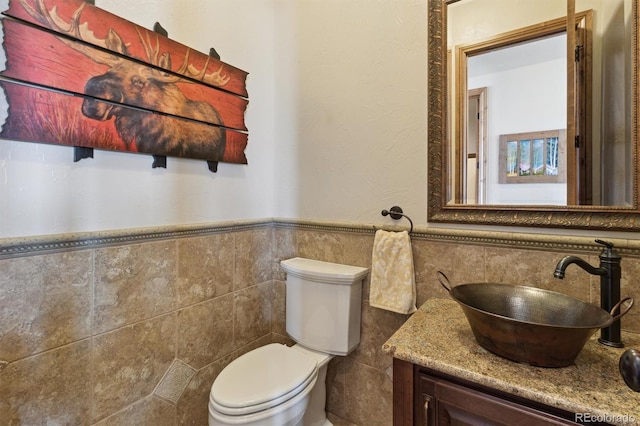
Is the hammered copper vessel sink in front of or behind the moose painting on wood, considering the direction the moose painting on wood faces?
in front

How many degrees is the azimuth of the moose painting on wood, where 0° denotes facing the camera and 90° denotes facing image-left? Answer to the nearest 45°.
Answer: approximately 315°

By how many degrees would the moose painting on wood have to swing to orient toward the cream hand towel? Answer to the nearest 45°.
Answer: approximately 45° to its left

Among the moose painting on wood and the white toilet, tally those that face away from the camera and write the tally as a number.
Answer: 0

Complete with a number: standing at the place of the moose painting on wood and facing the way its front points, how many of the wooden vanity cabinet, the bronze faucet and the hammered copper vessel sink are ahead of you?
3

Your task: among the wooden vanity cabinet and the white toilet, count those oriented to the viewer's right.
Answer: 0

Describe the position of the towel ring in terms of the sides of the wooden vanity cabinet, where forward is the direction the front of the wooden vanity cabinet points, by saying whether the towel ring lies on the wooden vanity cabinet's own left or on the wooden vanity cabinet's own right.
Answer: on the wooden vanity cabinet's own right

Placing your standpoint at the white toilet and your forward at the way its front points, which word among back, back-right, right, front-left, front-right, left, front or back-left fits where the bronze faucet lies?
left

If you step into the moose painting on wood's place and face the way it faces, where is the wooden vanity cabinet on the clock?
The wooden vanity cabinet is roughly at 12 o'clock from the moose painting on wood.

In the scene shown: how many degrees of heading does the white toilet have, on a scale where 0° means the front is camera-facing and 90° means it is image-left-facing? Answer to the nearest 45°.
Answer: approximately 45°

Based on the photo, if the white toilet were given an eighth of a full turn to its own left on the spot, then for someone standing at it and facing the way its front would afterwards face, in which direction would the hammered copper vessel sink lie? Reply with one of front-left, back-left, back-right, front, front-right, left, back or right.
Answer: front-left
